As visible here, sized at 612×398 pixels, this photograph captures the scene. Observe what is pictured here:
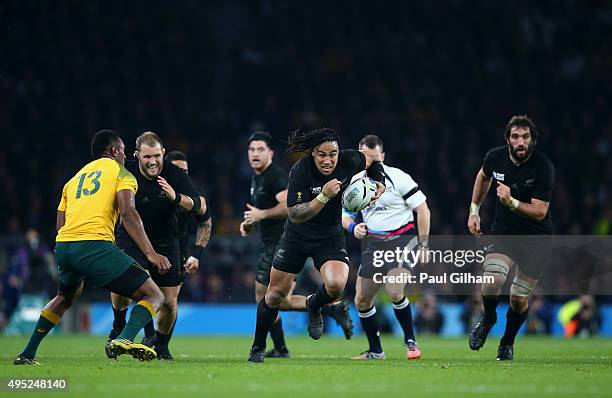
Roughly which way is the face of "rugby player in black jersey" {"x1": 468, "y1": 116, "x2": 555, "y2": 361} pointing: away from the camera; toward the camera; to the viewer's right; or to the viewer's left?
toward the camera

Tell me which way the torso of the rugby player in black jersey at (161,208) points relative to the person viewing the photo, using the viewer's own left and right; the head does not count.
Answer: facing the viewer

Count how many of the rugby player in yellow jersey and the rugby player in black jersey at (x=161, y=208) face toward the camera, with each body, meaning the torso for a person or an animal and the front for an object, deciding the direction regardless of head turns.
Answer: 1

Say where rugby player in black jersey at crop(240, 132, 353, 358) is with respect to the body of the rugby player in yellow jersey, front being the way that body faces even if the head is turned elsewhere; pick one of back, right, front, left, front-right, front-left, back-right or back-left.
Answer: front

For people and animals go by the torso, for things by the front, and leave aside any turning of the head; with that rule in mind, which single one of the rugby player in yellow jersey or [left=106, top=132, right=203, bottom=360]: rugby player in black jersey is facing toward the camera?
the rugby player in black jersey

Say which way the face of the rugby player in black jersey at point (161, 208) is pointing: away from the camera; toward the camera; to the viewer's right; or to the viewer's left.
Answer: toward the camera

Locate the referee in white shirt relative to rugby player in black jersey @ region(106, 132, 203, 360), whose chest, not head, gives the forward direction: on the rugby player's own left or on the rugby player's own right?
on the rugby player's own left

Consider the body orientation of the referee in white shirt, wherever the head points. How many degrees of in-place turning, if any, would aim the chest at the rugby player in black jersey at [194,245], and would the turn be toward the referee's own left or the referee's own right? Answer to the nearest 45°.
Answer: approximately 45° to the referee's own right

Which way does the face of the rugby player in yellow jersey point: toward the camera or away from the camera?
away from the camera

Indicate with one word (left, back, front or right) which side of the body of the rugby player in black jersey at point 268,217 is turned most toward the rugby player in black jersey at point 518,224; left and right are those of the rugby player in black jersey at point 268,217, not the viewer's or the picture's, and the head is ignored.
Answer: left

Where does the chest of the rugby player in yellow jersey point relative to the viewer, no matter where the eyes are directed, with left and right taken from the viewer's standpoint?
facing away from the viewer and to the right of the viewer

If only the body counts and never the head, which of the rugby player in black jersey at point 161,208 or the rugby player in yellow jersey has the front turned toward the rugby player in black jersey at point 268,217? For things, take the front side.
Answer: the rugby player in yellow jersey

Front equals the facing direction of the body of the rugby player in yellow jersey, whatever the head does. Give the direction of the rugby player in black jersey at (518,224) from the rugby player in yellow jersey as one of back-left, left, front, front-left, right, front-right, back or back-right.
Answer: front-right

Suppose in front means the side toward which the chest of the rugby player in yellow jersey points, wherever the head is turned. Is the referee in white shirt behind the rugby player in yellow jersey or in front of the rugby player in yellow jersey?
in front

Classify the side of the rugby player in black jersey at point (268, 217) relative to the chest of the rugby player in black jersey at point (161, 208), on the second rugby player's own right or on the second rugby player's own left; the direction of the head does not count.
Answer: on the second rugby player's own left

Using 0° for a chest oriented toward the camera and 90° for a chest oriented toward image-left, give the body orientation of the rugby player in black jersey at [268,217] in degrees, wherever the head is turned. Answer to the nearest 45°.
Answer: approximately 45°

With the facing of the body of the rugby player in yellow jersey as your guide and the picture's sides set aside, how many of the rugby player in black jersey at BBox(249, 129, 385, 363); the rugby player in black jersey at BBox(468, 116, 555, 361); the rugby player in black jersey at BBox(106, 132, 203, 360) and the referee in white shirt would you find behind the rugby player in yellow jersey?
0
